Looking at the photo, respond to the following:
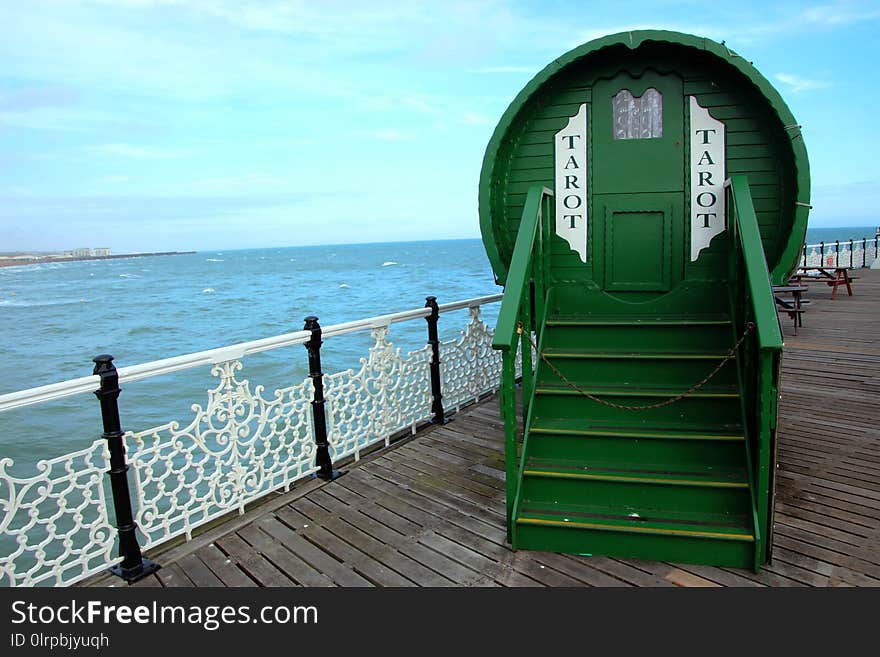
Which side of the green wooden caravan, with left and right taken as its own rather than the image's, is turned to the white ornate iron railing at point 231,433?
right

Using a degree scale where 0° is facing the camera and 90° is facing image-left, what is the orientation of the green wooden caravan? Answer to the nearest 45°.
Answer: approximately 0°

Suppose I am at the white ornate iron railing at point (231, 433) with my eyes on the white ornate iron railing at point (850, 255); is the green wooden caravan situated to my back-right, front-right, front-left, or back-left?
front-right

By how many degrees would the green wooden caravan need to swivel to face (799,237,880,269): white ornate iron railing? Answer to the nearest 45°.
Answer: approximately 180°

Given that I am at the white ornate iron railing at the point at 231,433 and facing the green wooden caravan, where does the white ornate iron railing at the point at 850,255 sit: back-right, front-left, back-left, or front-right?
front-left
